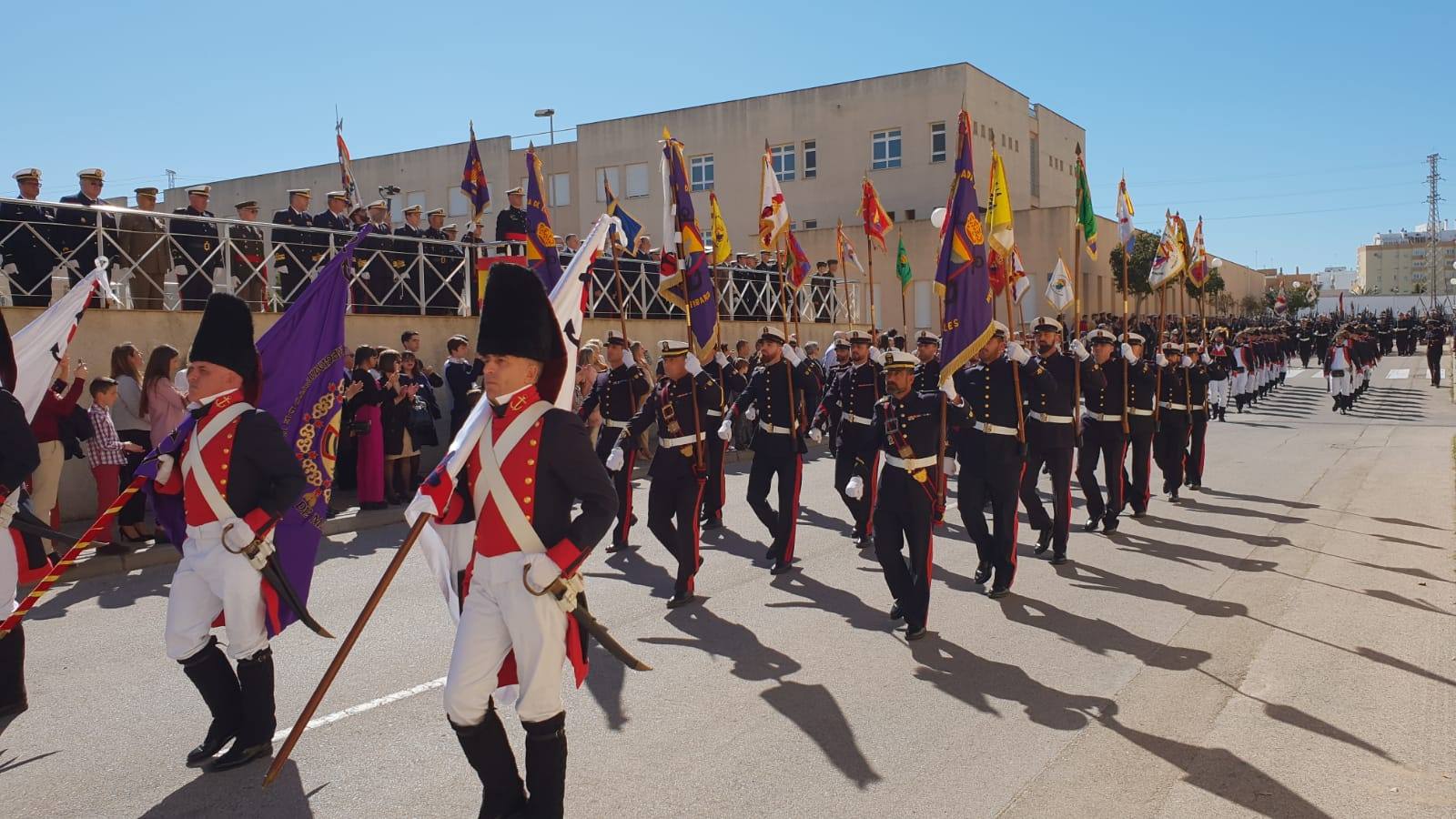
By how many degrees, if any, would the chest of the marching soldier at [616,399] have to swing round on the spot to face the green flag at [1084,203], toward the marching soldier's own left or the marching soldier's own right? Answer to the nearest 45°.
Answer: approximately 135° to the marching soldier's own left

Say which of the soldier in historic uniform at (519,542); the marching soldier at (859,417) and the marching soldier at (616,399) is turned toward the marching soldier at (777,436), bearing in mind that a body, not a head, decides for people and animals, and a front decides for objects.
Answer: the marching soldier at (859,417)

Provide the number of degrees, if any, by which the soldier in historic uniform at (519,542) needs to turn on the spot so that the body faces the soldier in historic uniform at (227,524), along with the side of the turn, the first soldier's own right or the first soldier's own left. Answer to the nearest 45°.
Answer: approximately 90° to the first soldier's own right

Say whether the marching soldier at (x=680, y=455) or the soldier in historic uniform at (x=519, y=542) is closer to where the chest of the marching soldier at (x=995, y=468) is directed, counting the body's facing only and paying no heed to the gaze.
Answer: the soldier in historic uniform

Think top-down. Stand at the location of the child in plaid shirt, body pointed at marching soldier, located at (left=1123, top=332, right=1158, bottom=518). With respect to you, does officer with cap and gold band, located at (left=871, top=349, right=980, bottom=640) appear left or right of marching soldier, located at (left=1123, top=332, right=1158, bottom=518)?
right

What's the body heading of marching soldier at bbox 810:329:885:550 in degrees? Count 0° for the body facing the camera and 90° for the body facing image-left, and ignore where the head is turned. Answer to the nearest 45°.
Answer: approximately 45°

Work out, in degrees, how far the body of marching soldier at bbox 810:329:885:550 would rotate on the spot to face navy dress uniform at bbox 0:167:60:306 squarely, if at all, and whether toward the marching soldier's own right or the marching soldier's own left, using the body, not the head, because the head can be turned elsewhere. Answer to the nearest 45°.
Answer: approximately 45° to the marching soldier's own right

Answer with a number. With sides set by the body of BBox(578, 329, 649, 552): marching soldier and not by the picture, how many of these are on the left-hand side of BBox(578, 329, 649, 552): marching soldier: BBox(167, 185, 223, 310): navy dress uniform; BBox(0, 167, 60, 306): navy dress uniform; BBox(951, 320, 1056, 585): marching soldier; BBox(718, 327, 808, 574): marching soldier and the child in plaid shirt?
2

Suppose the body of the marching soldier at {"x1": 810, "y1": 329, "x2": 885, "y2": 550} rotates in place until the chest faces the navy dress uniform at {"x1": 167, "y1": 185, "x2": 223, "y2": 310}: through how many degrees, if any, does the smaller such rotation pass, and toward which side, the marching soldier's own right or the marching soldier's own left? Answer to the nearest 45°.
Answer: approximately 45° to the marching soldier's own right

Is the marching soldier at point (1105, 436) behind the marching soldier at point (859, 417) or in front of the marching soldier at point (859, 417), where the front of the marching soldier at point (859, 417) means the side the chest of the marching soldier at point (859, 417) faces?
behind

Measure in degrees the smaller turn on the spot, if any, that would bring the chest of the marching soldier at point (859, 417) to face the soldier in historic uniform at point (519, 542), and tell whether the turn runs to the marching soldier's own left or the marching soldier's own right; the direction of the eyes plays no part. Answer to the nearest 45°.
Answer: approximately 45° to the marching soldier's own left

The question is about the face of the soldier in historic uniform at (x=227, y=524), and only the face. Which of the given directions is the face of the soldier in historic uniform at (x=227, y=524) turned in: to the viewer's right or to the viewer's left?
to the viewer's left

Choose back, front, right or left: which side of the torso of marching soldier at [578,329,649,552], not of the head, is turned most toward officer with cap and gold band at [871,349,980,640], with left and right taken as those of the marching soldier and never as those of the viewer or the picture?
left

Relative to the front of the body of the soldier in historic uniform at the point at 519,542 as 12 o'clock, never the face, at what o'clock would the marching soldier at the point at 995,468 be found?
The marching soldier is roughly at 6 o'clock from the soldier in historic uniform.
